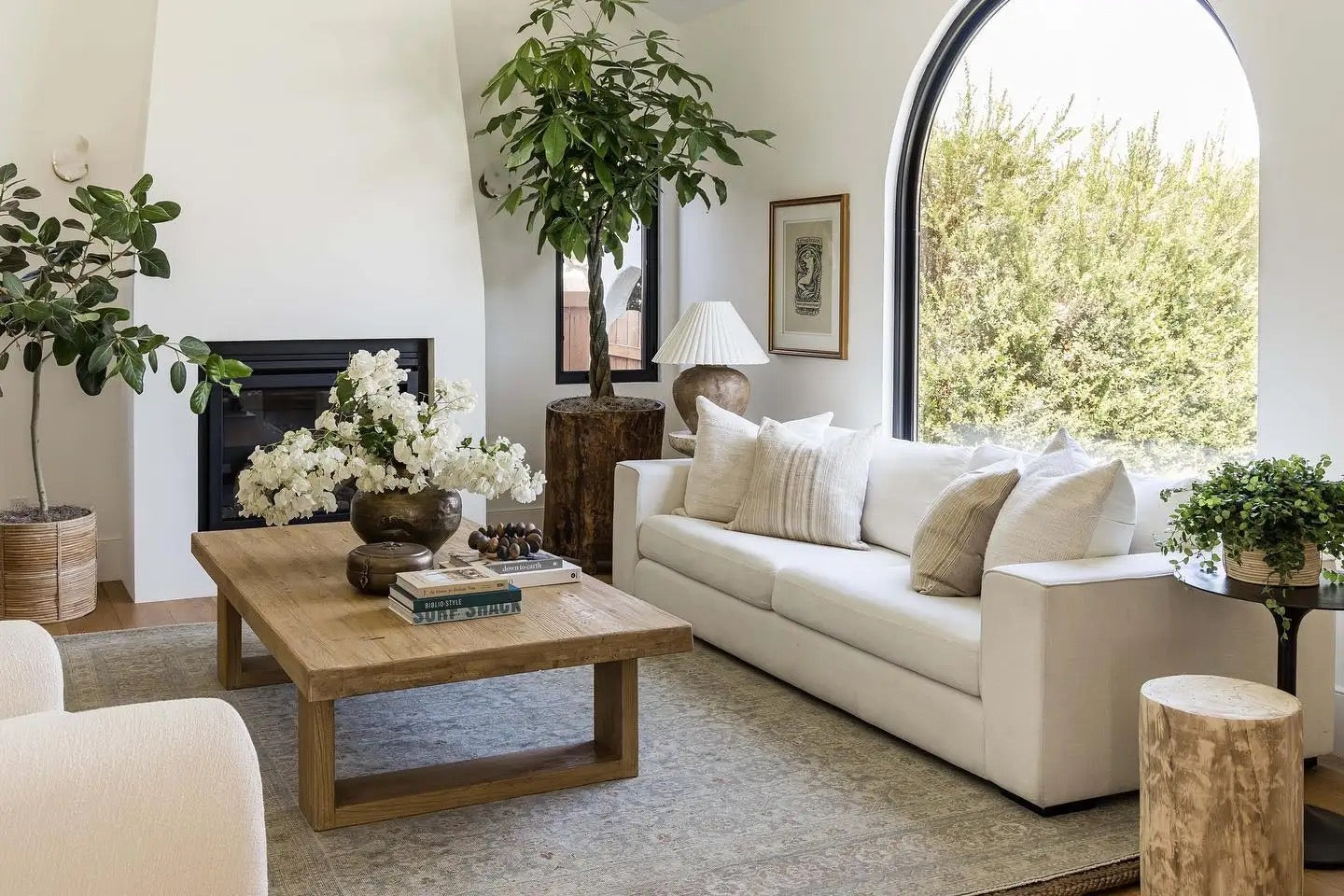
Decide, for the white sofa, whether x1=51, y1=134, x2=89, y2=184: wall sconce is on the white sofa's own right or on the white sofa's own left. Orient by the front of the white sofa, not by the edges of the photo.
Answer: on the white sofa's own right

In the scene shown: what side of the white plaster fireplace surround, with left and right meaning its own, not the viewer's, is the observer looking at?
front

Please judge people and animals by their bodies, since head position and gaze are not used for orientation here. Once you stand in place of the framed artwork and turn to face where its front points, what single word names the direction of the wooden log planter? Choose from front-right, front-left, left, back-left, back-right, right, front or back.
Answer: front-right

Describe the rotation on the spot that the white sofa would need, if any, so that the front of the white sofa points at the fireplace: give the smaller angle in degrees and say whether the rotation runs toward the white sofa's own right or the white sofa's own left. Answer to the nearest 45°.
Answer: approximately 90° to the white sofa's own right

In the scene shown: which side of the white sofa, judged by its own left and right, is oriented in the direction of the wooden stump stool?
left

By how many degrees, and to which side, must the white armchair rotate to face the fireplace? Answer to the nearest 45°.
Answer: approximately 90° to its left

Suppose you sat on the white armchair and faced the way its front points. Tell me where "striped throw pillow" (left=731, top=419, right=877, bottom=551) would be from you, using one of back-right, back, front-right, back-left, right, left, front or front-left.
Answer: front-left

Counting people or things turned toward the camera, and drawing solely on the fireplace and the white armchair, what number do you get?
1

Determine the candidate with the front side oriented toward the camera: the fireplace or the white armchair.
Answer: the fireplace

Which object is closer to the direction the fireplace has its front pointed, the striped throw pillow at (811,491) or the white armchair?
the white armchair

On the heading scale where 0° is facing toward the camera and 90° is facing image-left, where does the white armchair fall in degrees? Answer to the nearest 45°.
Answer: approximately 270°

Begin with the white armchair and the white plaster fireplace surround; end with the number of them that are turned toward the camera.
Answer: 1

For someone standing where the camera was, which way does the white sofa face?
facing the viewer and to the left of the viewer

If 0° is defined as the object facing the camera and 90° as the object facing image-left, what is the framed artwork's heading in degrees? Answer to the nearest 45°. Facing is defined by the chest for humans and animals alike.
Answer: approximately 45°

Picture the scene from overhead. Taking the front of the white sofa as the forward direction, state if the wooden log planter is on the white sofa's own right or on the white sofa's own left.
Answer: on the white sofa's own right

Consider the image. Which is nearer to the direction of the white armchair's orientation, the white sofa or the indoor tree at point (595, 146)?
the white sofa

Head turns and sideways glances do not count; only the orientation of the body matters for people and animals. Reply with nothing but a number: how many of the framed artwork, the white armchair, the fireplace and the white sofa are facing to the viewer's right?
1
